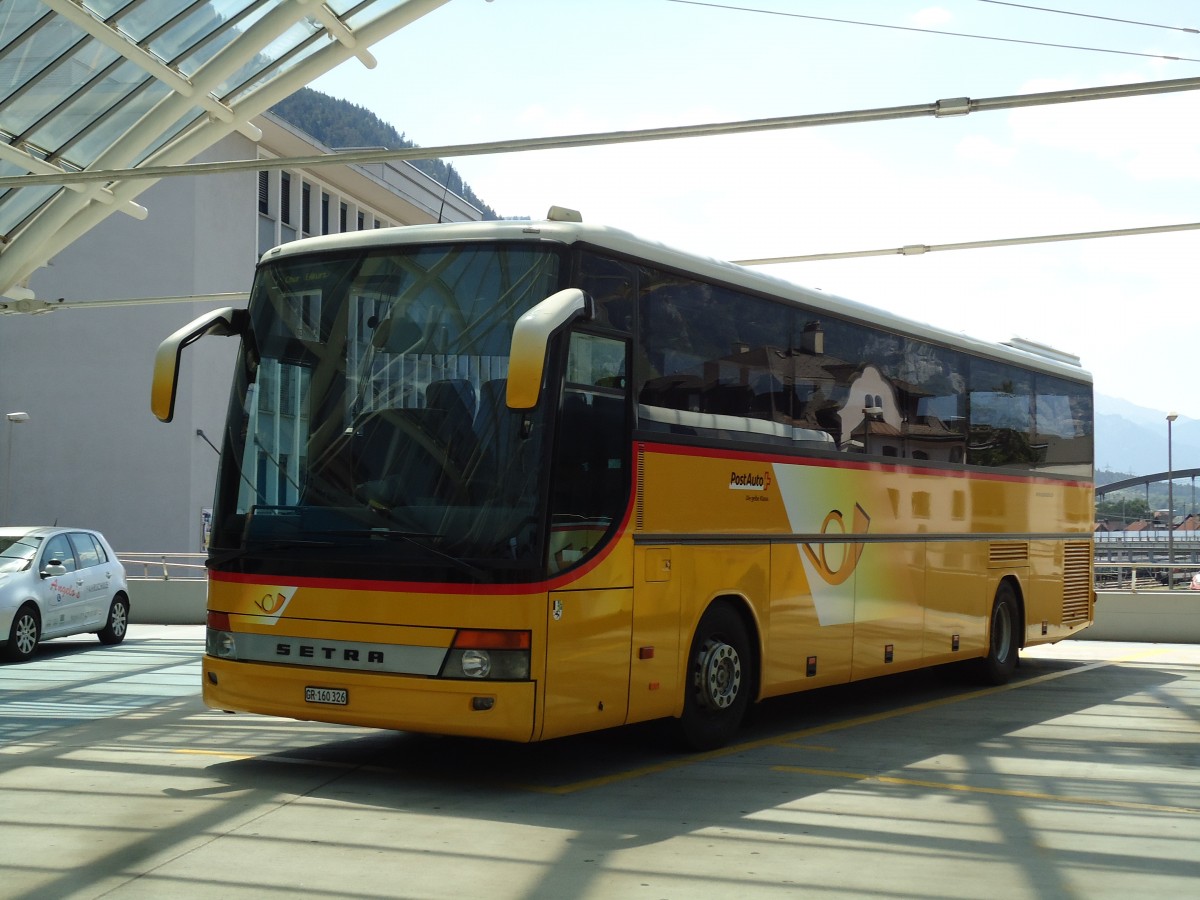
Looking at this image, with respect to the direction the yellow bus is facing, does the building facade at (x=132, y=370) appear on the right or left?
on its right

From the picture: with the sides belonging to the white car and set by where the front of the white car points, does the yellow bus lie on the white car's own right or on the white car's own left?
on the white car's own left

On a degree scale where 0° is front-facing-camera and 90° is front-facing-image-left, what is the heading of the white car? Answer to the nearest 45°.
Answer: approximately 45°

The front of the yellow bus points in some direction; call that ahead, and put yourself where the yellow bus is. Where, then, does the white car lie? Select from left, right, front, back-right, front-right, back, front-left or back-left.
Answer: right

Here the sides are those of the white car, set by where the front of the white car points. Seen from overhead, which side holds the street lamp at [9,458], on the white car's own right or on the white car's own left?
on the white car's own right

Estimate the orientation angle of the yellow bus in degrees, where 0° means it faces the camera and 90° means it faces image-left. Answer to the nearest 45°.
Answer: approximately 45°
